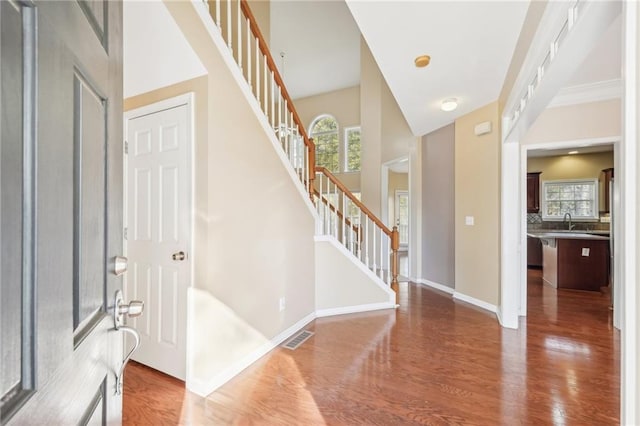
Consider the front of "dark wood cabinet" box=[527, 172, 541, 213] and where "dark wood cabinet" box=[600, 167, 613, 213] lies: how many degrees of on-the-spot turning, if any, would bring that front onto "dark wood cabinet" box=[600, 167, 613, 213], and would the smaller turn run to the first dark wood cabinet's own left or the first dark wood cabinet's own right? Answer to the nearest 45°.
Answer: approximately 90° to the first dark wood cabinet's own left

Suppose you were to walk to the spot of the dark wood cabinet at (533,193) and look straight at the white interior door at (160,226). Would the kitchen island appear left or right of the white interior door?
left

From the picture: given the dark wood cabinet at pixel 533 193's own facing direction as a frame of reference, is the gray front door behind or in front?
in front

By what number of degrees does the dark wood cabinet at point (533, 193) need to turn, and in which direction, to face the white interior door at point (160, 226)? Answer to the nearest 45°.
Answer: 0° — it already faces it

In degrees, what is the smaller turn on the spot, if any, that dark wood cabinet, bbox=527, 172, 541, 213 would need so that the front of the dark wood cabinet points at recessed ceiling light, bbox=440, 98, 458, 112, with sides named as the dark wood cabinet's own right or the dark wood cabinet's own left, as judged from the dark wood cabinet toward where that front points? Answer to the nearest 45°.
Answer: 0° — it already faces it

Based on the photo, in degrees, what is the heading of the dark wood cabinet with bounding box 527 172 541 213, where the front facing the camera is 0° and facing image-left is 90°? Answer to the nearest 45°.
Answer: approximately 0°

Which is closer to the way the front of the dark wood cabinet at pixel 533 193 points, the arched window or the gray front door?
the gray front door

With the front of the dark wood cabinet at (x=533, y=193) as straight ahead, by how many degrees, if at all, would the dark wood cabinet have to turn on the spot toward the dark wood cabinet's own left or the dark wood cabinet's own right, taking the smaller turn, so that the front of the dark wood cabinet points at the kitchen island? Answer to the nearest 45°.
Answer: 0° — it already faces it

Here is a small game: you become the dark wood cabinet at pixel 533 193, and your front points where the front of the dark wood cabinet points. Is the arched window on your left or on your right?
on your right
